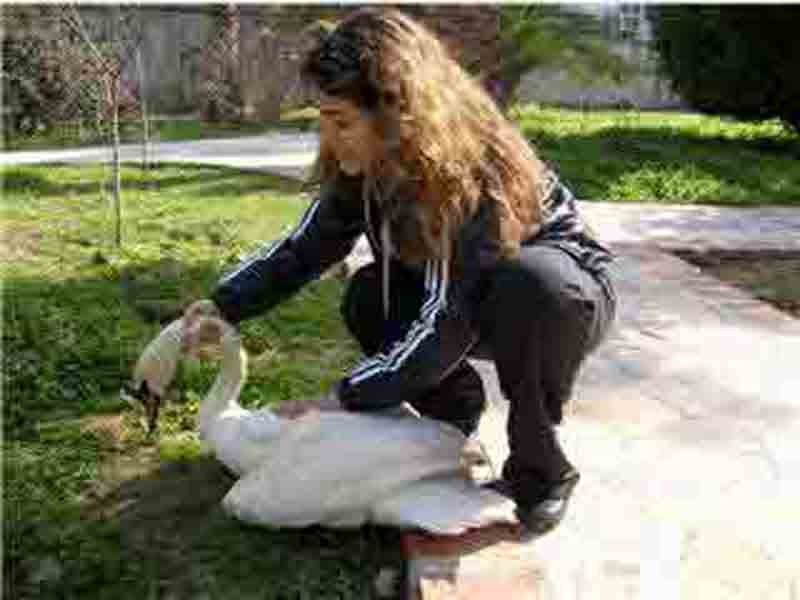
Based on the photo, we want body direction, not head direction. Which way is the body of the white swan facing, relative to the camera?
to the viewer's left

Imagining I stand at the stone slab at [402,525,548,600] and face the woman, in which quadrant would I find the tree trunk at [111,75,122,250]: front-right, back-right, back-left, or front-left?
front-left

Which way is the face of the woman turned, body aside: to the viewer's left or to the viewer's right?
to the viewer's left

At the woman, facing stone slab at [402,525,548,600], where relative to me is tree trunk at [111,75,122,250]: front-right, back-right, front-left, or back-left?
back-right

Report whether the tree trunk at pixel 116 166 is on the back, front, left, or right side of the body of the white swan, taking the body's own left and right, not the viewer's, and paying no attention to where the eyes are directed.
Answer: right
